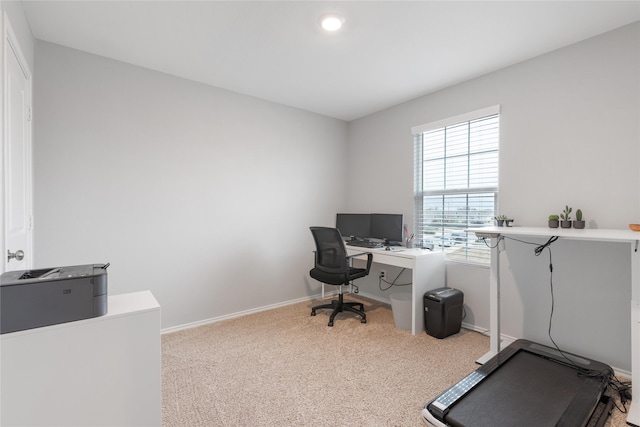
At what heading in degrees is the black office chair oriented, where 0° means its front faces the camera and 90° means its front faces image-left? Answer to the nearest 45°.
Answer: approximately 225°

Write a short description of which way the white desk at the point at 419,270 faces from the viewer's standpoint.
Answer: facing the viewer and to the left of the viewer

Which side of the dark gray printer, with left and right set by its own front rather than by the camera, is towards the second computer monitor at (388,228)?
front

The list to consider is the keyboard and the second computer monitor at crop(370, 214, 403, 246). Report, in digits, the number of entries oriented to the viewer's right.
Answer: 0

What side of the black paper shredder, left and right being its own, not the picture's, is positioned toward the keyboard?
right

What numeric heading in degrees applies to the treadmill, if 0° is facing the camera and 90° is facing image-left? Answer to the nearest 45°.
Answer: approximately 225°

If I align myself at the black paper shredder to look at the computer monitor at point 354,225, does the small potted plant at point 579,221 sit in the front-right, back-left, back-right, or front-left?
back-right

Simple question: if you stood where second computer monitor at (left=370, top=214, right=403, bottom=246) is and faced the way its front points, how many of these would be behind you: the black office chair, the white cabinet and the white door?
0

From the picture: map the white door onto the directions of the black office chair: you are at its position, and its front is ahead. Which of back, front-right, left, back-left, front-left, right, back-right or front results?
back
